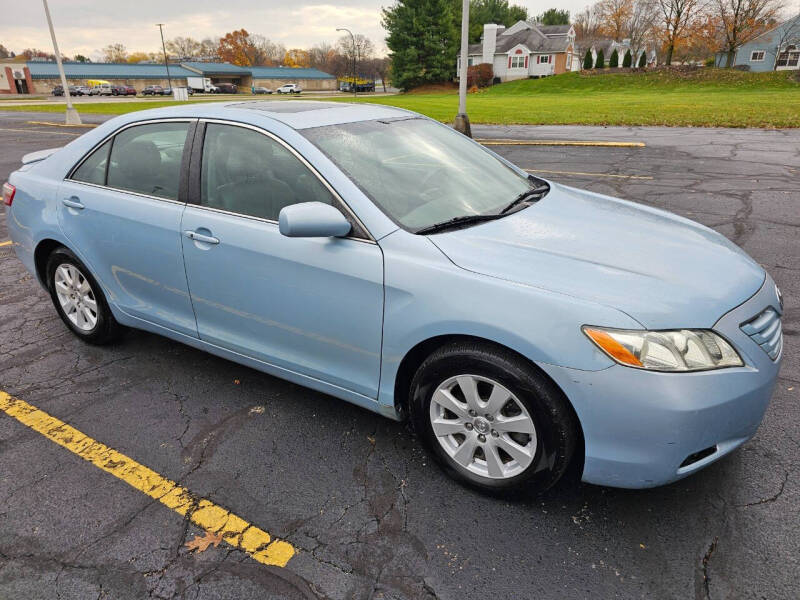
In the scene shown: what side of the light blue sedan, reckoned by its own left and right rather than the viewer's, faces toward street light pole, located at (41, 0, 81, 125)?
back

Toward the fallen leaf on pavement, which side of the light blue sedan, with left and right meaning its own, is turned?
right

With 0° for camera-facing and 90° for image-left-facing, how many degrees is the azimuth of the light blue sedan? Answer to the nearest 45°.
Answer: approximately 315°
